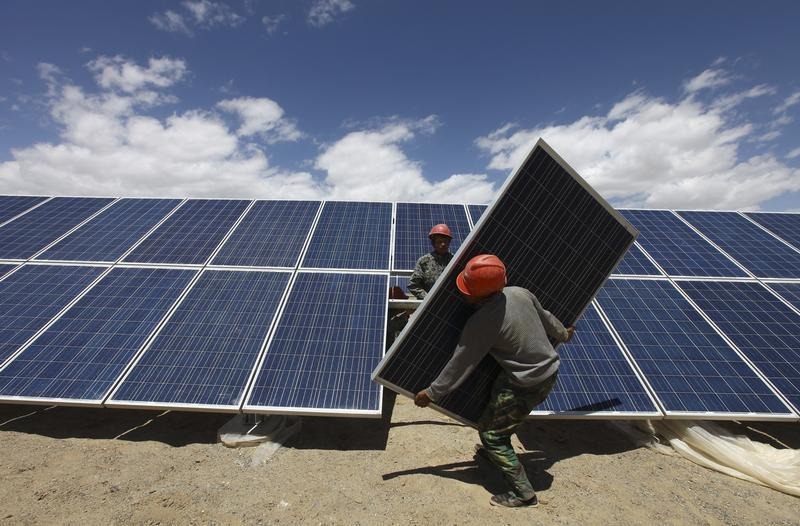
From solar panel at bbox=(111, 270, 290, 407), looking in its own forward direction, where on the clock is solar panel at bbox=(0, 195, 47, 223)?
solar panel at bbox=(0, 195, 47, 223) is roughly at 5 o'clock from solar panel at bbox=(111, 270, 290, 407).

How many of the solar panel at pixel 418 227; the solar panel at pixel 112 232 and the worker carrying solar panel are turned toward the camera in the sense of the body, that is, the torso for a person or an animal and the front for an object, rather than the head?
2

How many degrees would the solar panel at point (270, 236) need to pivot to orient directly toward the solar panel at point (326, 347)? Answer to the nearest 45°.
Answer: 0° — it already faces it

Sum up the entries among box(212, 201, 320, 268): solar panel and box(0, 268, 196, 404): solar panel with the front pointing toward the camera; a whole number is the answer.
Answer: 2

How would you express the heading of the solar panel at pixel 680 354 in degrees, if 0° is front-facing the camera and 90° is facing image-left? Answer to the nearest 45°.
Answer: approximately 0°

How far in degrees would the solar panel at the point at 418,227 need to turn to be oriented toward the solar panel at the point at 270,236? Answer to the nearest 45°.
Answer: approximately 90° to its right

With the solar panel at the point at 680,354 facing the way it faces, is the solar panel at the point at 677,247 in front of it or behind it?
behind

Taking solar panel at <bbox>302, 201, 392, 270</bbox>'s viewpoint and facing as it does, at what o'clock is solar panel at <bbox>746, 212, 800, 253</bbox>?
solar panel at <bbox>746, 212, 800, 253</bbox> is roughly at 9 o'clock from solar panel at <bbox>302, 201, 392, 270</bbox>.

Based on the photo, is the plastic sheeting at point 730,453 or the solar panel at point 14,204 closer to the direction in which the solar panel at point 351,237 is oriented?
the plastic sheeting
